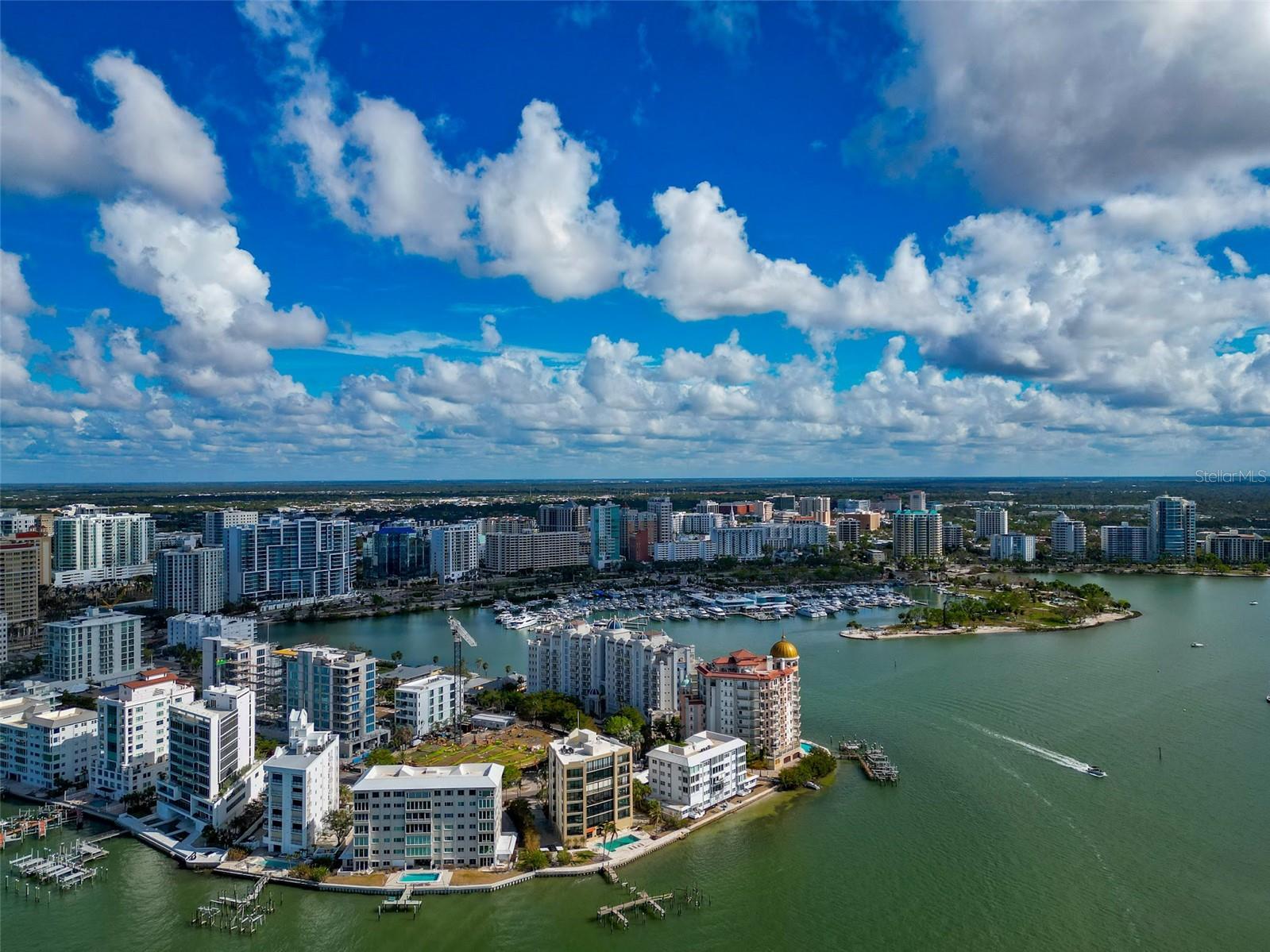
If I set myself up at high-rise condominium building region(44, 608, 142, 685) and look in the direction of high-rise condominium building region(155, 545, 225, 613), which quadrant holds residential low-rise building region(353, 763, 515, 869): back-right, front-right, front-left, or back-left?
back-right

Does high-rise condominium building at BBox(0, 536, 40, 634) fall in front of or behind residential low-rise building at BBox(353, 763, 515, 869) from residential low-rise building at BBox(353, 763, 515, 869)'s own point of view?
behind

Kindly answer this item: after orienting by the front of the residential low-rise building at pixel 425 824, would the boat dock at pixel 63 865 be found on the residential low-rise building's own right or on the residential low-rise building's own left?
on the residential low-rise building's own right

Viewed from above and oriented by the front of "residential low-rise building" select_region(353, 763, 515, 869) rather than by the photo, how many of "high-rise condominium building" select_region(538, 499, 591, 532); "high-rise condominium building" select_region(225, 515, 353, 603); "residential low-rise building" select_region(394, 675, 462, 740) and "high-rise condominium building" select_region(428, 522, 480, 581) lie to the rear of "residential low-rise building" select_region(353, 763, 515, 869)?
4

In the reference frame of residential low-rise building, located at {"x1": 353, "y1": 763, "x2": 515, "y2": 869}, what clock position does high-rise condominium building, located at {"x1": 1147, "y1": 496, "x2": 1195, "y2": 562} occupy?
The high-rise condominium building is roughly at 8 o'clock from the residential low-rise building.

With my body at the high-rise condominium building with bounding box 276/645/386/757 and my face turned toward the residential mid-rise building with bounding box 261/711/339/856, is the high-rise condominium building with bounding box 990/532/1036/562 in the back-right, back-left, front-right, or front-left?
back-left

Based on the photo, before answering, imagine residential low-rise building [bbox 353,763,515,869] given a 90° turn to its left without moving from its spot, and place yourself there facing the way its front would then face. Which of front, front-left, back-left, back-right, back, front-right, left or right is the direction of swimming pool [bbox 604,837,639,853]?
front

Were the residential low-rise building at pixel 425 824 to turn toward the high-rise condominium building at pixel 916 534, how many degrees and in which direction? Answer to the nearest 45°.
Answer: approximately 135° to its left

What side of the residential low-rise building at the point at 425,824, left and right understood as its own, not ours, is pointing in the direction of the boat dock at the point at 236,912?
right

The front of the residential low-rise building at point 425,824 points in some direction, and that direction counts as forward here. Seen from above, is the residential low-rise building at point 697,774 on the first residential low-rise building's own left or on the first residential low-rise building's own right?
on the first residential low-rise building's own left

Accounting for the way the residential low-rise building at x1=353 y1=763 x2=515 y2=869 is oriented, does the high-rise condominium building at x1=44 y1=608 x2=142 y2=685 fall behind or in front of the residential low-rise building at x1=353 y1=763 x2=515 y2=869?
behind

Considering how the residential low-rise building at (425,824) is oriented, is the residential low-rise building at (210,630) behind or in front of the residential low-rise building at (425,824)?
behind

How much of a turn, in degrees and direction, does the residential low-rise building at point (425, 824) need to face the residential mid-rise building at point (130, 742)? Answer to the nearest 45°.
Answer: approximately 135° to its right

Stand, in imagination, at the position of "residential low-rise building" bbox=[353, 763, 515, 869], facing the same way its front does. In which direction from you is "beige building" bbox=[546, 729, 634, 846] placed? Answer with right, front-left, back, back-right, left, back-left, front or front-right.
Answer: left

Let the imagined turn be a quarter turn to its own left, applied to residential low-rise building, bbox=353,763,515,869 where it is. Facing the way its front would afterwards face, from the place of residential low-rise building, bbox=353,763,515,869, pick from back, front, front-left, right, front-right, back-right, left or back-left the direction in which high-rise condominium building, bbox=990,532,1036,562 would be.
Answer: front-left

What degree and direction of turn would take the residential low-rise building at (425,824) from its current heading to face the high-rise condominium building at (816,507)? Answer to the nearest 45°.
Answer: approximately 135° to its left

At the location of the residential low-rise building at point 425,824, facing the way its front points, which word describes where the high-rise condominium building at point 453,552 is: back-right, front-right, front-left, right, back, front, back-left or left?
back

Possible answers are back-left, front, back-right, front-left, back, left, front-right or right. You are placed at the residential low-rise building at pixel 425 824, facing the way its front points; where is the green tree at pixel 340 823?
back-right

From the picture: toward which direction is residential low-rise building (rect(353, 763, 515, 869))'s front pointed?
toward the camera

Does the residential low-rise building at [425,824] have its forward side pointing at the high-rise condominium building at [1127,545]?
no
